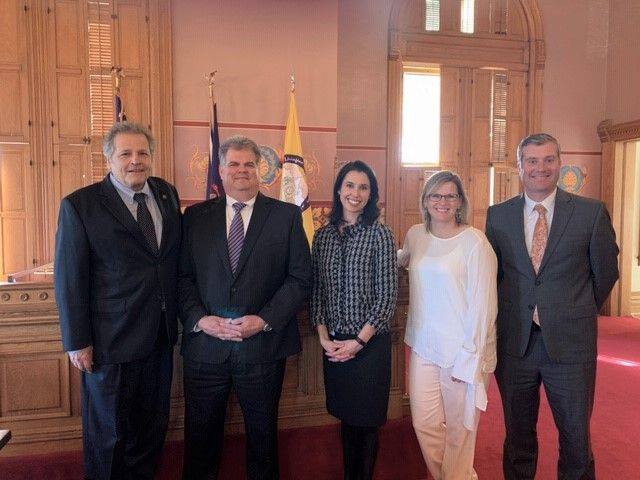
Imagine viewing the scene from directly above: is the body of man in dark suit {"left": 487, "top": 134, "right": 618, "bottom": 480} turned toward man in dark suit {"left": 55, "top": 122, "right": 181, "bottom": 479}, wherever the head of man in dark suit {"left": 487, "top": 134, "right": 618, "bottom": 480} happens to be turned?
no

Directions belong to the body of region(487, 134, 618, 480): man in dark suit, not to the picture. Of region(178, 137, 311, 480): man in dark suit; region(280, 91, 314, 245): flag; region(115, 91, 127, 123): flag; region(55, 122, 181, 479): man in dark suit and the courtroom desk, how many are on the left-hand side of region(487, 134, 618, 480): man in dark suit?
0

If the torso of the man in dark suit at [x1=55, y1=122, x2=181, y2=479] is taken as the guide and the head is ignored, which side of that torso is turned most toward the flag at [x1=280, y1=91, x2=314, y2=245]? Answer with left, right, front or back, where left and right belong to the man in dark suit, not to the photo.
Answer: left

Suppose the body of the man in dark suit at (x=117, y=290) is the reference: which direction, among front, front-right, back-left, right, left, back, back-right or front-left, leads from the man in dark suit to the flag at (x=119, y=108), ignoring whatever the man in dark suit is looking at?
back-left

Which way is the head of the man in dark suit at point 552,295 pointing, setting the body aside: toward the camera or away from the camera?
toward the camera

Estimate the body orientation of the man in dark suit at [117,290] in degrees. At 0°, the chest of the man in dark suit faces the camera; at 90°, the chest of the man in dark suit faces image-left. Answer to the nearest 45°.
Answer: approximately 315°

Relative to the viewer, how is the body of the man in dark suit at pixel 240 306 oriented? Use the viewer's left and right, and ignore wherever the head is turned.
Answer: facing the viewer

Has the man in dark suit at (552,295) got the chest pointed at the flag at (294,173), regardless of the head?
no

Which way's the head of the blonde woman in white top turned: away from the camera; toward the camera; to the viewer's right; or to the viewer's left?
toward the camera

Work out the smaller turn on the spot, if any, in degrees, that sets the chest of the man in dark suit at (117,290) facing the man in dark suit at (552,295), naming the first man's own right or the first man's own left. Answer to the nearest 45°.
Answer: approximately 45° to the first man's own left

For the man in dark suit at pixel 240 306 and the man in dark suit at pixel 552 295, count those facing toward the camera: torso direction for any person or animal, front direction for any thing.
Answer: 2

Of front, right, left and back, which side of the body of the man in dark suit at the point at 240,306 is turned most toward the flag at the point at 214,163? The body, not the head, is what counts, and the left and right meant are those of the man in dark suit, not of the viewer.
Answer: back
